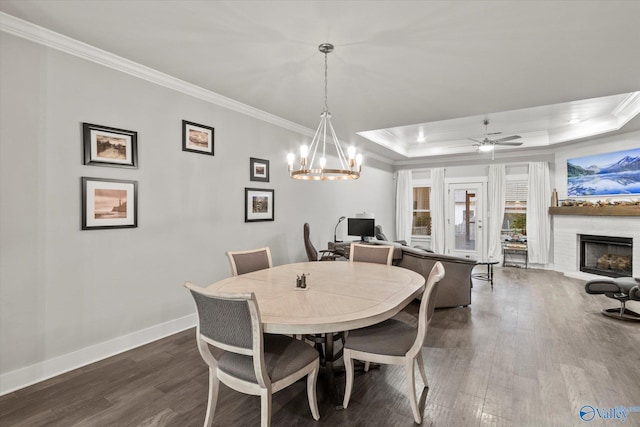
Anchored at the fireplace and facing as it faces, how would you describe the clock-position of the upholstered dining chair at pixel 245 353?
The upholstered dining chair is roughly at 11 o'clock from the fireplace.

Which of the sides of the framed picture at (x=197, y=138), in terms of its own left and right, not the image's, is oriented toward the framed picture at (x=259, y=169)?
left

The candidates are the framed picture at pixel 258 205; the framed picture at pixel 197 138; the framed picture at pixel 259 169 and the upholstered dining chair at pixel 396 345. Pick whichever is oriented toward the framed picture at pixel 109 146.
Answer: the upholstered dining chair

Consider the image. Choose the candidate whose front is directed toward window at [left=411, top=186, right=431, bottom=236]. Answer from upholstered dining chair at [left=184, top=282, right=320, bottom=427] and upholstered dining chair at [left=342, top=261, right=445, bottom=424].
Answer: upholstered dining chair at [left=184, top=282, right=320, bottom=427]

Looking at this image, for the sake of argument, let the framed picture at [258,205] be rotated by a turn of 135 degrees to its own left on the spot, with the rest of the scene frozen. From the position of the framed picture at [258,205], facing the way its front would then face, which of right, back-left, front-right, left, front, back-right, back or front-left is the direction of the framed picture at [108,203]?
back-left

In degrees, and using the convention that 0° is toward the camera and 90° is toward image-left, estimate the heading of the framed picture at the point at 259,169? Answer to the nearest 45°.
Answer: approximately 315°

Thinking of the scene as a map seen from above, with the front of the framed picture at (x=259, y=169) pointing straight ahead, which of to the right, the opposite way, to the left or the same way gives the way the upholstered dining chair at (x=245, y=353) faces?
to the left

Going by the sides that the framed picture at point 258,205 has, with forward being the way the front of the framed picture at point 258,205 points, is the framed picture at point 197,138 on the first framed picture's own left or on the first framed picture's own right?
on the first framed picture's own right

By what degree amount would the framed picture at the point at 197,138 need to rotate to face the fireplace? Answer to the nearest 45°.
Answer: approximately 45° to its left
